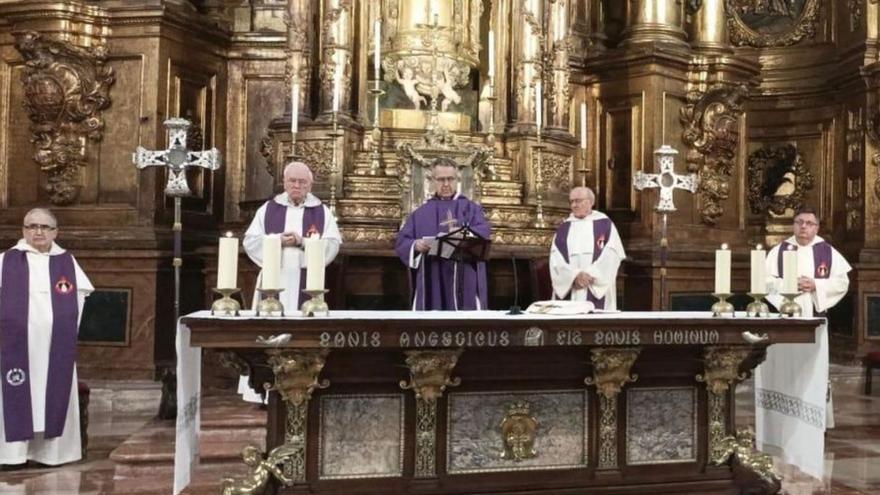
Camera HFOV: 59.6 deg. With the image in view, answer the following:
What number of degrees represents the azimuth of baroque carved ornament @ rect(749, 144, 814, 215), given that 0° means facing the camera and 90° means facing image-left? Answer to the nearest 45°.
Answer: approximately 0°

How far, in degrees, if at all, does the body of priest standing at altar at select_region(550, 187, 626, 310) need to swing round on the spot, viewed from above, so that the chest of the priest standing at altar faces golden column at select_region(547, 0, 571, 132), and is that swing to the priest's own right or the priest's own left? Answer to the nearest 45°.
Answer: approximately 135° to the priest's own right

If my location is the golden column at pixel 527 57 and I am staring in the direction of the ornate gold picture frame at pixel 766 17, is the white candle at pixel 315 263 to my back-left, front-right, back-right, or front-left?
back-right

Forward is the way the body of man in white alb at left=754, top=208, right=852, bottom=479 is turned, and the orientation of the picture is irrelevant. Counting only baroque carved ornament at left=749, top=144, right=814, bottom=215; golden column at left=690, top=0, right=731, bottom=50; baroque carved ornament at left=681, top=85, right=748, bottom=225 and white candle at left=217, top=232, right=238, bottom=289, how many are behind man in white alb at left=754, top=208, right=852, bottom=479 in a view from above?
3

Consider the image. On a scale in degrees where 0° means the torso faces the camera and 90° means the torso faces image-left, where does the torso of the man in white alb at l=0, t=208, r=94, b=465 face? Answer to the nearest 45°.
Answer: approximately 0°

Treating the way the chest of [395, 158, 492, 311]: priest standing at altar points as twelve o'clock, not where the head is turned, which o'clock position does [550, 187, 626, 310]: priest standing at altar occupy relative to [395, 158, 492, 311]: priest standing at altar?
[550, 187, 626, 310]: priest standing at altar is roughly at 9 o'clock from [395, 158, 492, 311]: priest standing at altar.

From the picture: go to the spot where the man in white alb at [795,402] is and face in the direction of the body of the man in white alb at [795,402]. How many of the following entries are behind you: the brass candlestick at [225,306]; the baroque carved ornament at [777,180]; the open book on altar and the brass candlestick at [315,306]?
1

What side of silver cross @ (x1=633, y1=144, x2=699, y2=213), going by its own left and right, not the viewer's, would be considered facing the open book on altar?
front
